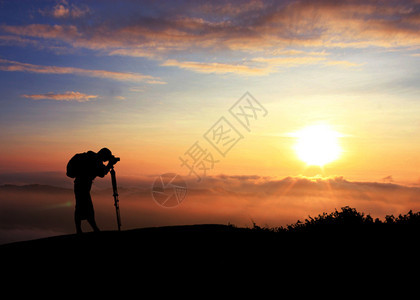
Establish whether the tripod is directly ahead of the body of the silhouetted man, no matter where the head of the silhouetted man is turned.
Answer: yes

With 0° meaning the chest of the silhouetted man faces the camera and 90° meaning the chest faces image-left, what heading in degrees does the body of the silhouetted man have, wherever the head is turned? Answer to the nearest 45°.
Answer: approximately 270°
